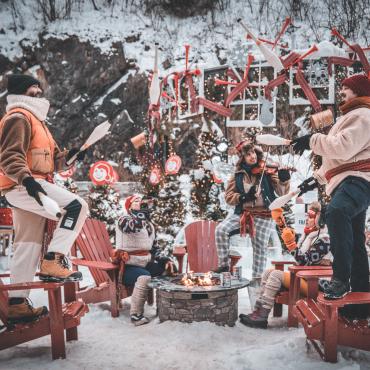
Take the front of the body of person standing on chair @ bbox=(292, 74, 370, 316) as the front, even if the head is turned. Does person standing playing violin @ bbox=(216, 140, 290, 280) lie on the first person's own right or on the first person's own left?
on the first person's own right

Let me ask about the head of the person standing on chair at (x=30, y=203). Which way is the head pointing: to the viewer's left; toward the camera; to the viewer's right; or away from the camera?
to the viewer's right

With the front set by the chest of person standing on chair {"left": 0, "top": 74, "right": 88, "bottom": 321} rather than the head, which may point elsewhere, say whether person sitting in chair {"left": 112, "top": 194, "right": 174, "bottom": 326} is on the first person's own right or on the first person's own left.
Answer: on the first person's own left

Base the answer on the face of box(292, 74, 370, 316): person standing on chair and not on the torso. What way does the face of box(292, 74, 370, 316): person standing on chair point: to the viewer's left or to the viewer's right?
to the viewer's left

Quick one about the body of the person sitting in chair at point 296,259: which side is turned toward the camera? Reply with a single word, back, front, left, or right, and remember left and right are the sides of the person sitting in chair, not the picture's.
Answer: left

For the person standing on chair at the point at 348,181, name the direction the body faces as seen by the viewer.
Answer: to the viewer's left

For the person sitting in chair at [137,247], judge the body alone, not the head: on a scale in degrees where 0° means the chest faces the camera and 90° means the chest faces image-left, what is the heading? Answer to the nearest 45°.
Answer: approximately 315°

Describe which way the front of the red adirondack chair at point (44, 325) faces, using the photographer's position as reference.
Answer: facing to the right of the viewer

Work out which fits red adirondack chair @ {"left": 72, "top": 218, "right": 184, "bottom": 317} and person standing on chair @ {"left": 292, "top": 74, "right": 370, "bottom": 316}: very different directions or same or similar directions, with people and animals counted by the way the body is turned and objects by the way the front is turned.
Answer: very different directions

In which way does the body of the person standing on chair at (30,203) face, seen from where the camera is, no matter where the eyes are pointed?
to the viewer's right

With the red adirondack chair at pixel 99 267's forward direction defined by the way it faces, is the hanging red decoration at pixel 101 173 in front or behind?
behind
